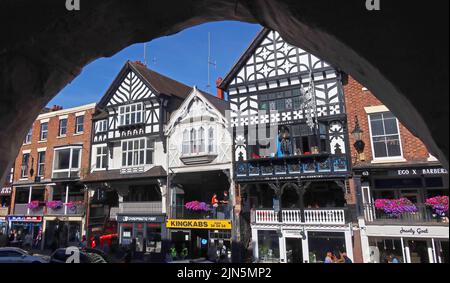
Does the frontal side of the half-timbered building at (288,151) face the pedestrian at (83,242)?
no

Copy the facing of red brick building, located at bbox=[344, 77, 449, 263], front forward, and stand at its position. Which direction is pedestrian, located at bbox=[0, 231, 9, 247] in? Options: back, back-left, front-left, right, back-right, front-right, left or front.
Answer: right

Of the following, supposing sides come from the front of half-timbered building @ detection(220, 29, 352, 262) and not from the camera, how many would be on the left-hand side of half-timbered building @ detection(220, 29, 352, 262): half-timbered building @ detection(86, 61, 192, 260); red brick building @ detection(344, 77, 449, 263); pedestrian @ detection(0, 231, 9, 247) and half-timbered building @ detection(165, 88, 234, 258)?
1

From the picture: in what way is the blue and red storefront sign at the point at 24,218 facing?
toward the camera

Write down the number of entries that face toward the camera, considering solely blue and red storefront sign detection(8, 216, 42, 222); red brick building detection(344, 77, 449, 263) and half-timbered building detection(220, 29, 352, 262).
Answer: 3

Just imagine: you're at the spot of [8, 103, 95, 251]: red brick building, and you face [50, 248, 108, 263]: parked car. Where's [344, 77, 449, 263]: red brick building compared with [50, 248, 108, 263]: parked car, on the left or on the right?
left

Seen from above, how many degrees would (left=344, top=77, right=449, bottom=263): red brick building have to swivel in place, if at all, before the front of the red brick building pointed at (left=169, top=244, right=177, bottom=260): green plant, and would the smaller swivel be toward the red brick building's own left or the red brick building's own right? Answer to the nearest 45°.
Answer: approximately 90° to the red brick building's own right

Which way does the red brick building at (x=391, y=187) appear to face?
toward the camera

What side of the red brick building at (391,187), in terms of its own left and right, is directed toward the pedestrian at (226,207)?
right
